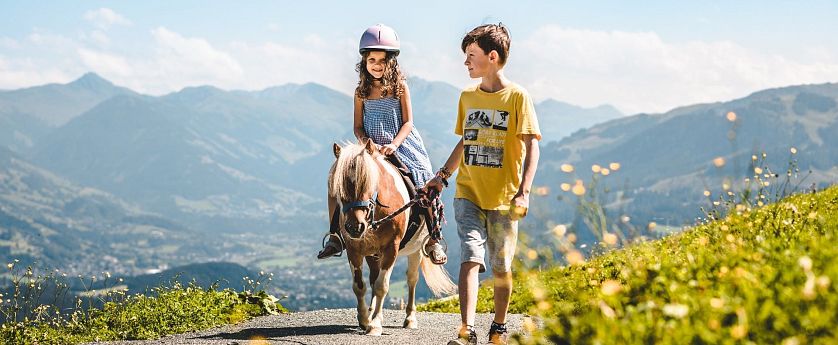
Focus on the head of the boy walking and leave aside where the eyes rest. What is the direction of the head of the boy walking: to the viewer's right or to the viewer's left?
to the viewer's left

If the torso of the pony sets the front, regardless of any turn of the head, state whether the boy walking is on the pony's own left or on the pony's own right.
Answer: on the pony's own left

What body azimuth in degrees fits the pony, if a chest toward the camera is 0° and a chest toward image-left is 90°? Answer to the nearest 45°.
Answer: approximately 45°
